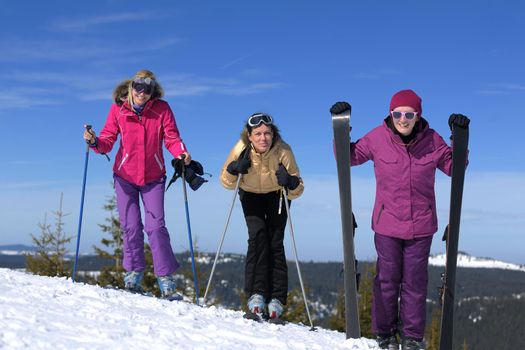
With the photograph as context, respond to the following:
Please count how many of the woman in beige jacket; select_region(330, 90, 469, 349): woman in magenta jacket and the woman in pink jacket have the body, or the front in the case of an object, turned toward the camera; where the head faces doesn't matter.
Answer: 3

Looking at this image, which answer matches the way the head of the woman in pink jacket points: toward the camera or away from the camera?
toward the camera

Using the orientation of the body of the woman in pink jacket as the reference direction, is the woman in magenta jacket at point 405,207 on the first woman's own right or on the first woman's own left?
on the first woman's own left

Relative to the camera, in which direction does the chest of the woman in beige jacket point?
toward the camera

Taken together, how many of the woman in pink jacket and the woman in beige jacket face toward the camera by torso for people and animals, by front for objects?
2

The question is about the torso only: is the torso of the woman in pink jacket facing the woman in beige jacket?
no

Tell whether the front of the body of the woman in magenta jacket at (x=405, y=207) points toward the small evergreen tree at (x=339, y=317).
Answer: no

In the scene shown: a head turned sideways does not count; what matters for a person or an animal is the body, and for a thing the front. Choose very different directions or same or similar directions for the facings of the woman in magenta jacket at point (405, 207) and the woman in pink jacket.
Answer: same or similar directions

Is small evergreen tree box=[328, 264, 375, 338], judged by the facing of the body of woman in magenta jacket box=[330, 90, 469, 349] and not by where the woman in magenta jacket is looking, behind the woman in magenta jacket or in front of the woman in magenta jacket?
behind

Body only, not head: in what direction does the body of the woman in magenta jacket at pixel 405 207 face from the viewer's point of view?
toward the camera

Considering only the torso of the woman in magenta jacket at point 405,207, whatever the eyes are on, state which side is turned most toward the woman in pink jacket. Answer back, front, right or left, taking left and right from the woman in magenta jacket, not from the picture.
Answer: right

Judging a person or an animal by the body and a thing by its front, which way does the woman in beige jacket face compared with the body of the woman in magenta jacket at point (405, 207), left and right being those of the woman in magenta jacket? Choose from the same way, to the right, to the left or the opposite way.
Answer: the same way

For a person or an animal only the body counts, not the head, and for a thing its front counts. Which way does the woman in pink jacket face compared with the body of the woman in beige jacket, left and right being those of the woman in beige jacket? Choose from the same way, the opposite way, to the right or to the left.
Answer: the same way

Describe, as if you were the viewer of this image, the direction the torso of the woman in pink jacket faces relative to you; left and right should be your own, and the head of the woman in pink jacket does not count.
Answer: facing the viewer

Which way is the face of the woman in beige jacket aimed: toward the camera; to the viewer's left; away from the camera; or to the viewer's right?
toward the camera
